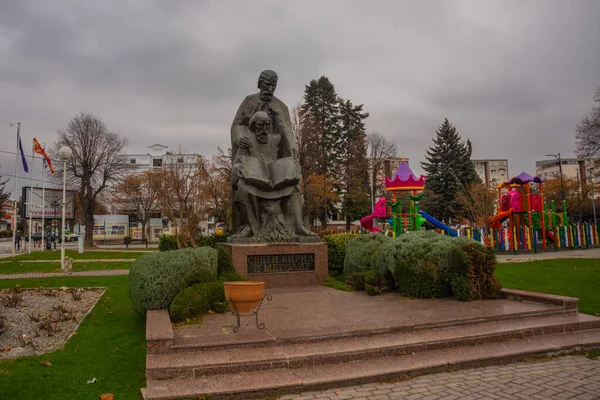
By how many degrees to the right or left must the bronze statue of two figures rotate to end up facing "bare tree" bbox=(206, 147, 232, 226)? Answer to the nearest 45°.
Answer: approximately 180°

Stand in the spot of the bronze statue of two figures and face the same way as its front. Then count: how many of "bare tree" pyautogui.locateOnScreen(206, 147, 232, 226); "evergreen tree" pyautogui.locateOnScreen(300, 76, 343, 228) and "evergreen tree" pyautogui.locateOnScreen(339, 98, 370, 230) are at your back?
3

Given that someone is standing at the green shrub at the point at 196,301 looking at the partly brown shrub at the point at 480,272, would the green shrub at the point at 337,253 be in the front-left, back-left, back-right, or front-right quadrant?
front-left

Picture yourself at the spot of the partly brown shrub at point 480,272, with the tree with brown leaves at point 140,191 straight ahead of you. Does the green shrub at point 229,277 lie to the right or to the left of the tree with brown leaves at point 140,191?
left

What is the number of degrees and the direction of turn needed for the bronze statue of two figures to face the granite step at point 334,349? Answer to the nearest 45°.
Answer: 0° — it already faces it

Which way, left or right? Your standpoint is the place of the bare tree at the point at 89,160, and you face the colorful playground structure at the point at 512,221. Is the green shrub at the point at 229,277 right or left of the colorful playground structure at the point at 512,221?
right

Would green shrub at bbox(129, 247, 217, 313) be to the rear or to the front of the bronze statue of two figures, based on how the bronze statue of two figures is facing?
to the front

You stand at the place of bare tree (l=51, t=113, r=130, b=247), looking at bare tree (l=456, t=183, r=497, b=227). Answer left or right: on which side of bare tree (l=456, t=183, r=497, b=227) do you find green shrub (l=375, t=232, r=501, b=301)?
right

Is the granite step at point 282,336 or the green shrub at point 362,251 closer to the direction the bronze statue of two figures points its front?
the granite step

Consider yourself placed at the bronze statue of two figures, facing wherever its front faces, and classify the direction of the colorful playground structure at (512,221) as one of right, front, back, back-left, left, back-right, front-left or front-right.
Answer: back-left

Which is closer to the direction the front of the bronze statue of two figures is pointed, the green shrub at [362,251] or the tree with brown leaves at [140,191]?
the green shrub

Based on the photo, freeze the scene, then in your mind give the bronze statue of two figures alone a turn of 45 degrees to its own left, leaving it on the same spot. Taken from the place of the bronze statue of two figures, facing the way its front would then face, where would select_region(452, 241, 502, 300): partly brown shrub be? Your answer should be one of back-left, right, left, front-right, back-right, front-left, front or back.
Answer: front

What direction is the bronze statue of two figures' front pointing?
toward the camera

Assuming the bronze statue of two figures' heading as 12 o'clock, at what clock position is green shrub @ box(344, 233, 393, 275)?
The green shrub is roughly at 9 o'clock from the bronze statue of two figures.

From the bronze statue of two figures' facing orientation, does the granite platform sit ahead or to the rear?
ahead

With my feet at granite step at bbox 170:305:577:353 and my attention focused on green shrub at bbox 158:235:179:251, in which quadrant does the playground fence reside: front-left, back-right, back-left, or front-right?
front-right

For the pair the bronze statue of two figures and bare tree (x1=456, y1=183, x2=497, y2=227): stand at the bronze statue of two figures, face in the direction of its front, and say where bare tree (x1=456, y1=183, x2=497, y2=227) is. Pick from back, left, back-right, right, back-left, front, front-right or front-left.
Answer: back-left

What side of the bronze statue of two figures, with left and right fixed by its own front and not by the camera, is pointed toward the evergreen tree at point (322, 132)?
back

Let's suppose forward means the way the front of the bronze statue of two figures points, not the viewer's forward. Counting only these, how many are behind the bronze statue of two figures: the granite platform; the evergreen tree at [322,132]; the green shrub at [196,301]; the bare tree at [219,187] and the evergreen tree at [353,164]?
3
